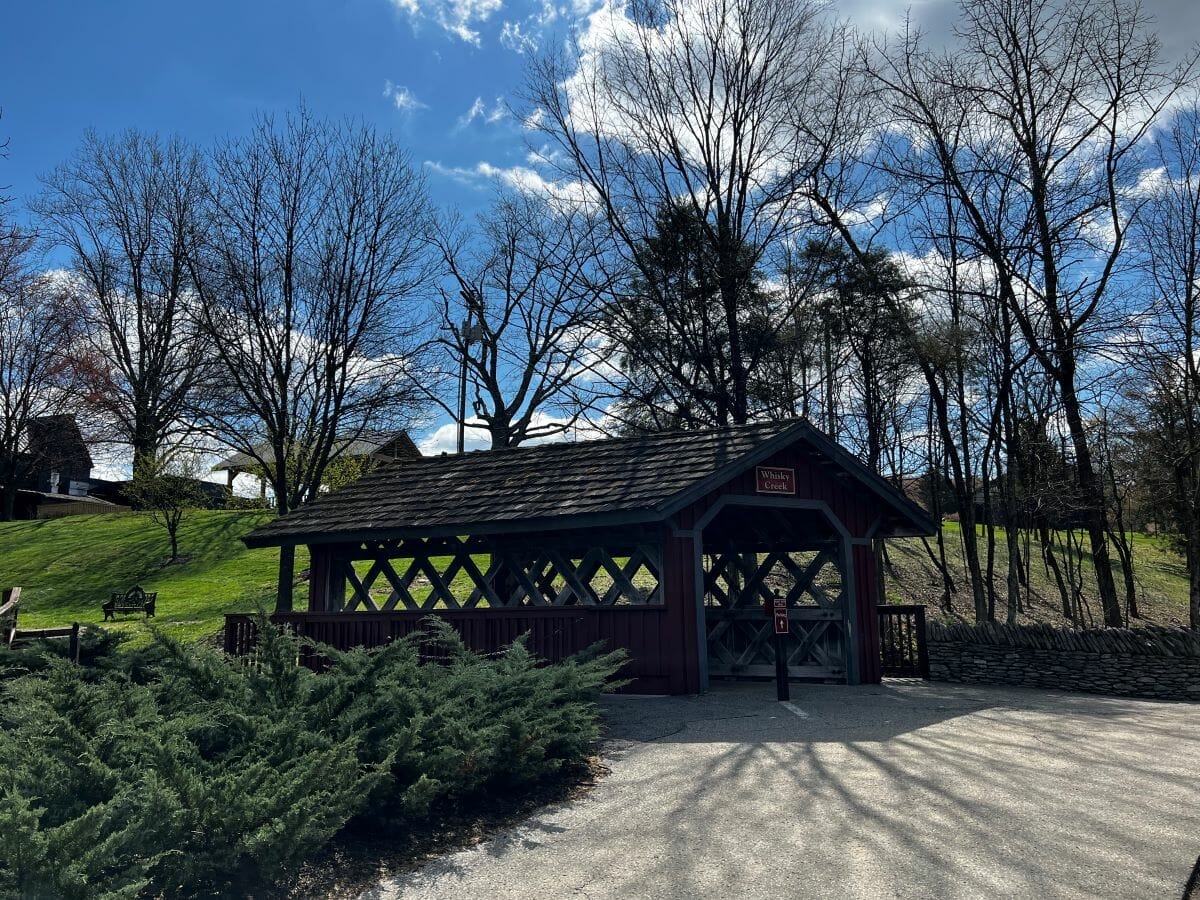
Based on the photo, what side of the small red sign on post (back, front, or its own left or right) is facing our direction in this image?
front

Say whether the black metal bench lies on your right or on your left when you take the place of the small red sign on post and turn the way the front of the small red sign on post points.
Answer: on your right

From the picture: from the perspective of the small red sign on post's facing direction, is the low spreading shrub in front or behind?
in front

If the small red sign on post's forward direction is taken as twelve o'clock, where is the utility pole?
The utility pole is roughly at 5 o'clock from the small red sign on post.

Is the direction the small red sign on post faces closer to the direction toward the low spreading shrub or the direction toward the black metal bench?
the low spreading shrub

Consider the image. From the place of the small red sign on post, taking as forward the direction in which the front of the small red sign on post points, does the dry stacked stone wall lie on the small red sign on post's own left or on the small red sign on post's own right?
on the small red sign on post's own left
